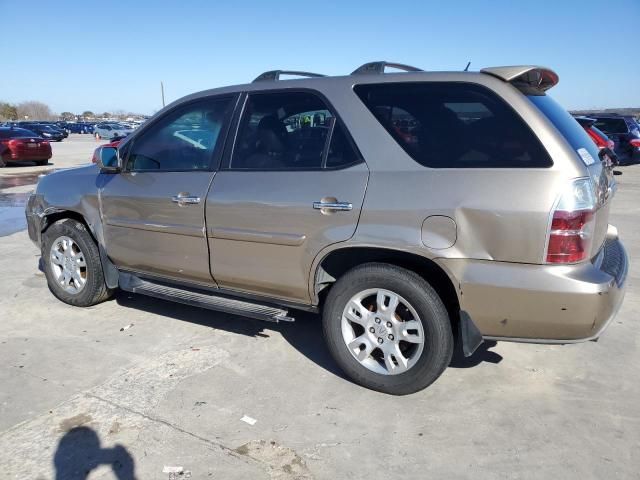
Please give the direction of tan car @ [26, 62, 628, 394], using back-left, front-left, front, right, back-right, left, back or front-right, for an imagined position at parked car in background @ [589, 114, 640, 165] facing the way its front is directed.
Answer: back-left

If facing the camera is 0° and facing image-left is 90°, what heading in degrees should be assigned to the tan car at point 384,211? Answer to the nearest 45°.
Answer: approximately 135°

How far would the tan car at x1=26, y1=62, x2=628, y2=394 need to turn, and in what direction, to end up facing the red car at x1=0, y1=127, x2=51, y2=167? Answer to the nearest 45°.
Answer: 0° — it already faces it

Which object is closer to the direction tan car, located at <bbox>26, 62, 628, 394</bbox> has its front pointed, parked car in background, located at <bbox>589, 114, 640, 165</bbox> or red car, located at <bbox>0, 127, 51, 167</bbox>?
the red car

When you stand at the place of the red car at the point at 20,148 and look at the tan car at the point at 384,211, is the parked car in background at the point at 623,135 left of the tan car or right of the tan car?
left

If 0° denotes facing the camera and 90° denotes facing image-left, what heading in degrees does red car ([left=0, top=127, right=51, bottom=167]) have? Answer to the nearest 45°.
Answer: approximately 135°

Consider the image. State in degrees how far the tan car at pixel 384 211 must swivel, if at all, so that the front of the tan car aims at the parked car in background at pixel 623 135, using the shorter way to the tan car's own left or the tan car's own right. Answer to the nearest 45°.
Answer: approximately 90° to the tan car's own right
